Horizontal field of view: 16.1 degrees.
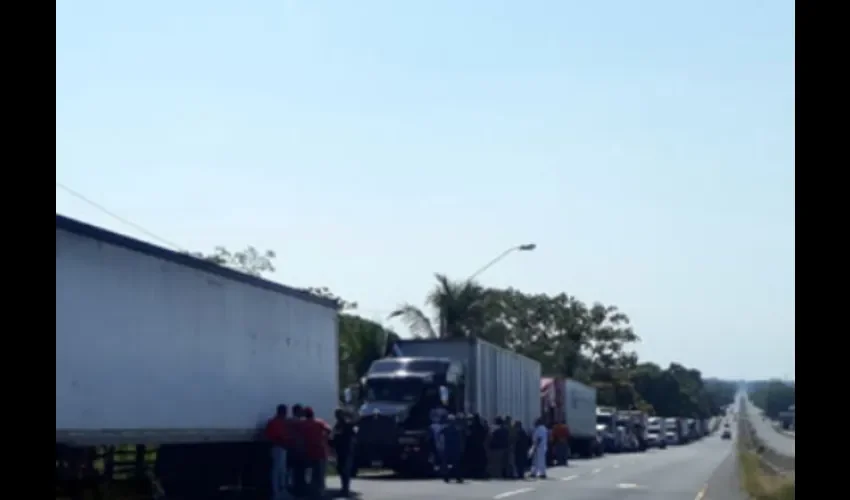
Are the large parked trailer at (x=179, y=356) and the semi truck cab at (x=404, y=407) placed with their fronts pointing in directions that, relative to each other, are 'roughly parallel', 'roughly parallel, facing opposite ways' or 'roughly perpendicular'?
roughly parallel

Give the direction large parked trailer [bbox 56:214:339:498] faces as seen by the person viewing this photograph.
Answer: facing the viewer and to the left of the viewer

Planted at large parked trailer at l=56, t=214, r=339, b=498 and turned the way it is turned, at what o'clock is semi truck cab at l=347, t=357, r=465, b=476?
The semi truck cab is roughly at 5 o'clock from the large parked trailer.

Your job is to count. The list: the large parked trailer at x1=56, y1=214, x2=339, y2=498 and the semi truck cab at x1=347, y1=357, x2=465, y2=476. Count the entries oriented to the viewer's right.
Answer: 0
